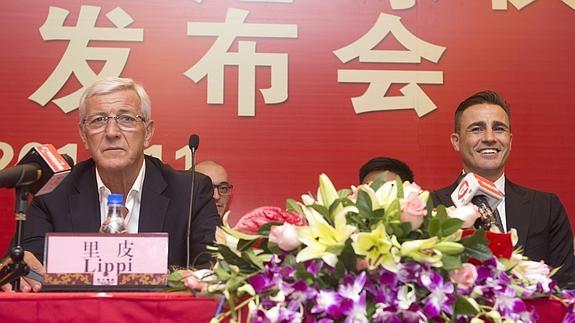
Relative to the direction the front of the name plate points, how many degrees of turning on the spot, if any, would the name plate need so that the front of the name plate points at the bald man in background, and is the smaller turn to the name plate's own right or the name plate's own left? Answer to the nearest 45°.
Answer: approximately 180°

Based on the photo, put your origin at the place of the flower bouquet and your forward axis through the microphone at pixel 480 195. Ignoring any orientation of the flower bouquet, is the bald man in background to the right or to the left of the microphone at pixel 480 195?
left

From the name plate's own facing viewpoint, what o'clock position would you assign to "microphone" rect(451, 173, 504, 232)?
The microphone is roughly at 9 o'clock from the name plate.

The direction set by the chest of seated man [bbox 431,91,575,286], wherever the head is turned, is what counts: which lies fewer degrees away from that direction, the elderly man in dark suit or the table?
the table

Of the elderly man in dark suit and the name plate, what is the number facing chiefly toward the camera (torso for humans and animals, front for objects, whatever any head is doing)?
2

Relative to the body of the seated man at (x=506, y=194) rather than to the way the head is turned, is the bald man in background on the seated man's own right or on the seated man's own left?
on the seated man's own right

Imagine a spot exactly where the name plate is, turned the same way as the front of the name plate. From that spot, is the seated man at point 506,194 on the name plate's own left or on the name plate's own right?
on the name plate's own left
